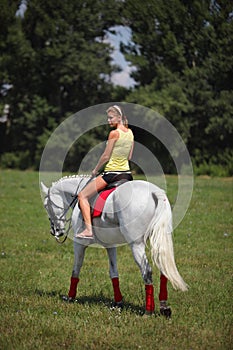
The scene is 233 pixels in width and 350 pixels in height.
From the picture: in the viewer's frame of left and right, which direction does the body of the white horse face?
facing away from the viewer and to the left of the viewer

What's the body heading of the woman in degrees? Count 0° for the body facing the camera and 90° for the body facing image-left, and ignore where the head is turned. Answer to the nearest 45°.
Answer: approximately 135°

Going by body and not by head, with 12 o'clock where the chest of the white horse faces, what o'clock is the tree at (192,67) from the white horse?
The tree is roughly at 2 o'clock from the white horse.

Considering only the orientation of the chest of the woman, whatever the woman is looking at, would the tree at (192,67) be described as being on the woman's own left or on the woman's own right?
on the woman's own right
